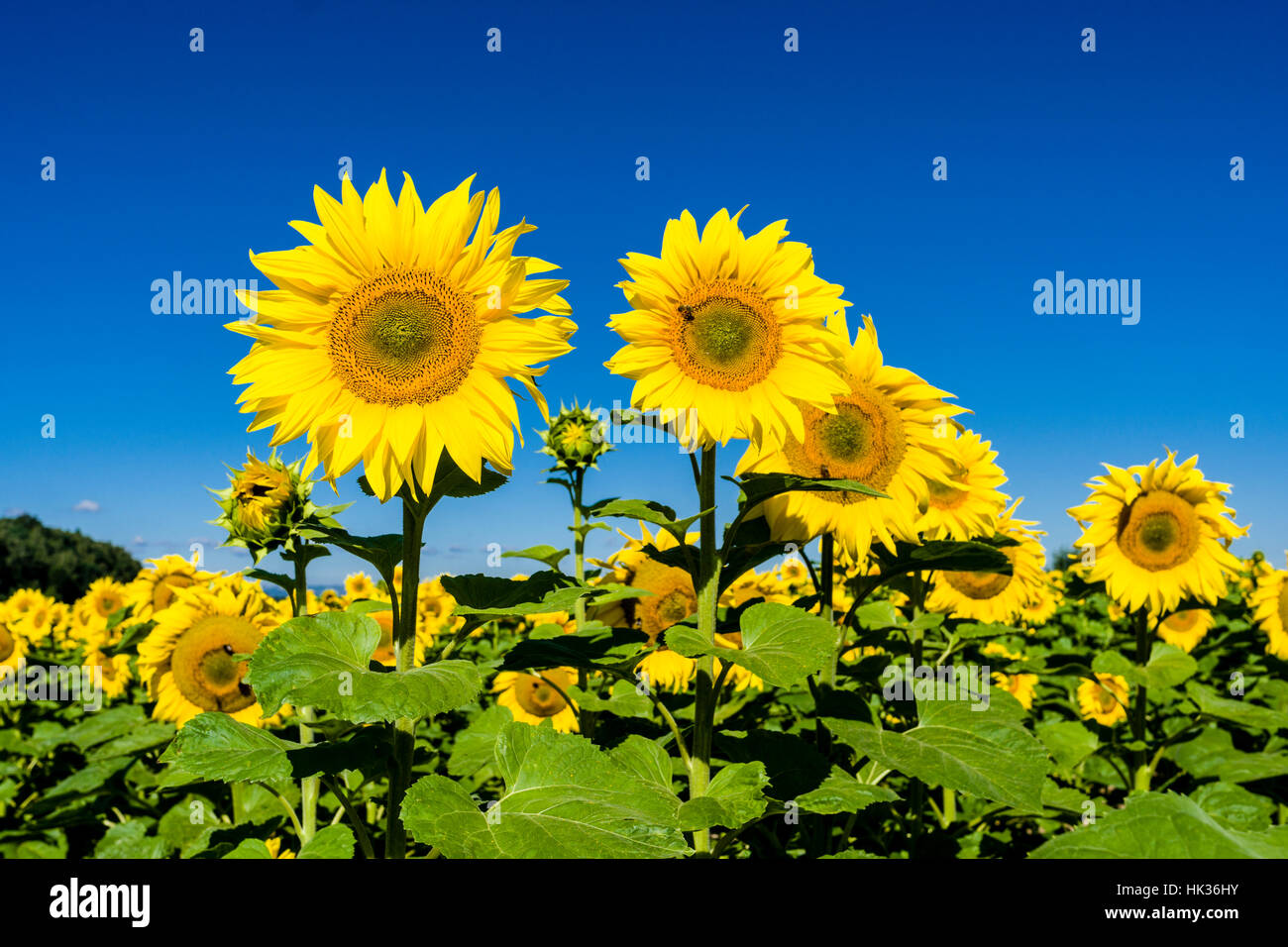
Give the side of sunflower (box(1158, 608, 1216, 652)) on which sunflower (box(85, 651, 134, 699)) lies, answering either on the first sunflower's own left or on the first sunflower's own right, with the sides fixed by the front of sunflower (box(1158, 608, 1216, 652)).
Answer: on the first sunflower's own right

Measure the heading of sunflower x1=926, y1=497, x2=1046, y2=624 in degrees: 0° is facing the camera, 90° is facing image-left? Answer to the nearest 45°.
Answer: approximately 0°

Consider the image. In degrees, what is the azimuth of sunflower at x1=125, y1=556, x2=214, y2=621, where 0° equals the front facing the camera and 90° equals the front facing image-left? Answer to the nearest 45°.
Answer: approximately 0°

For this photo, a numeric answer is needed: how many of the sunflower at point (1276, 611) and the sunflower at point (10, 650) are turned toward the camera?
2
